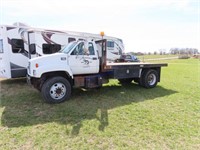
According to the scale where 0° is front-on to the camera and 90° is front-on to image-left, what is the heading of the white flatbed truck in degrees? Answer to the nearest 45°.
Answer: approximately 45°

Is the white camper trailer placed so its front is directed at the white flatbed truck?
no
